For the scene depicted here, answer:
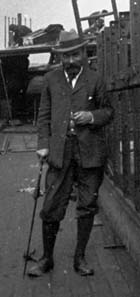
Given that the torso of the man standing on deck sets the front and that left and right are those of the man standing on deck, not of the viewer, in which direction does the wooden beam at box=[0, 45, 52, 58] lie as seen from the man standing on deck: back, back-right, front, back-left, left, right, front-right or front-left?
back

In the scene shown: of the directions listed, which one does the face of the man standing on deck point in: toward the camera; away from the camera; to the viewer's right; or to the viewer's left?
toward the camera

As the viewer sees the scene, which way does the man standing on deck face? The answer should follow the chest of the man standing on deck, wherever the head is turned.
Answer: toward the camera
